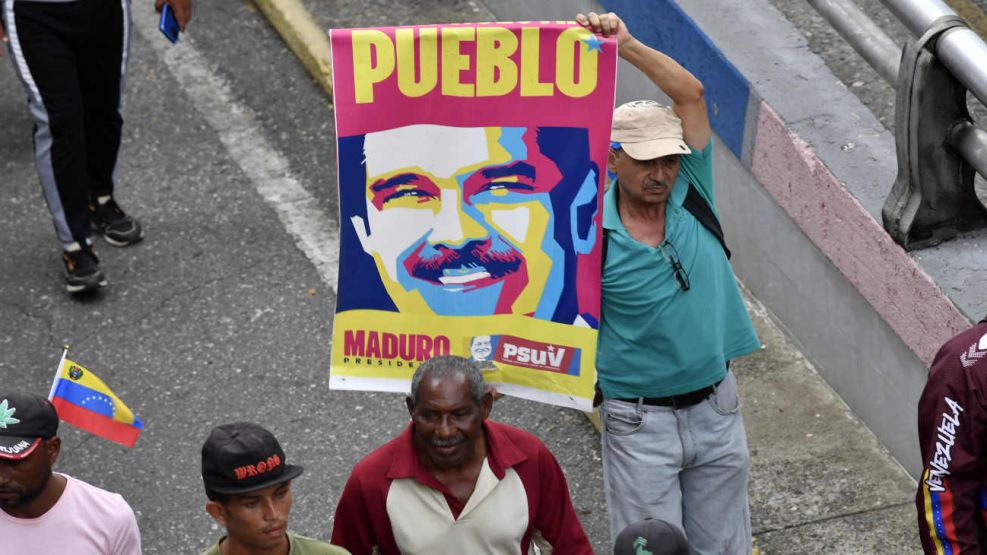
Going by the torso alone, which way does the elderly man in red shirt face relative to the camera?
toward the camera

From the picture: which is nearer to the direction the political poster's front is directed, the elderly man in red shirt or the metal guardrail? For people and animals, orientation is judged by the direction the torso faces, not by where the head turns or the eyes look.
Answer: the elderly man in red shirt

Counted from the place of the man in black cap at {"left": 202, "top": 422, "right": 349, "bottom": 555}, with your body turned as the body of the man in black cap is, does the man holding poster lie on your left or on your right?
on your left

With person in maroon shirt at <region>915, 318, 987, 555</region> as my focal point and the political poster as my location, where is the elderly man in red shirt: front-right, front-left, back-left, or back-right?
front-right

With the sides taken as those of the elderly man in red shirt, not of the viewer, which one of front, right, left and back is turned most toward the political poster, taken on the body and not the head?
back

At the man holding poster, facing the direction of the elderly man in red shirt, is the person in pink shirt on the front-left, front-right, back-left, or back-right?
front-right

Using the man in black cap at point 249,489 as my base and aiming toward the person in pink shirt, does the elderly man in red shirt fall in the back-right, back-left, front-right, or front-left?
back-right

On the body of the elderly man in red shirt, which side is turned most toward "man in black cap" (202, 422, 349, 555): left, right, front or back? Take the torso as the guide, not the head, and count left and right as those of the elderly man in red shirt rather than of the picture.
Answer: right

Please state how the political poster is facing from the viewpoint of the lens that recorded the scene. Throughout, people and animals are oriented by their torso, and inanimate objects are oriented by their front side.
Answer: facing the viewer

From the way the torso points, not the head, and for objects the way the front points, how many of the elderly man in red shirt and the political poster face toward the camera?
2
